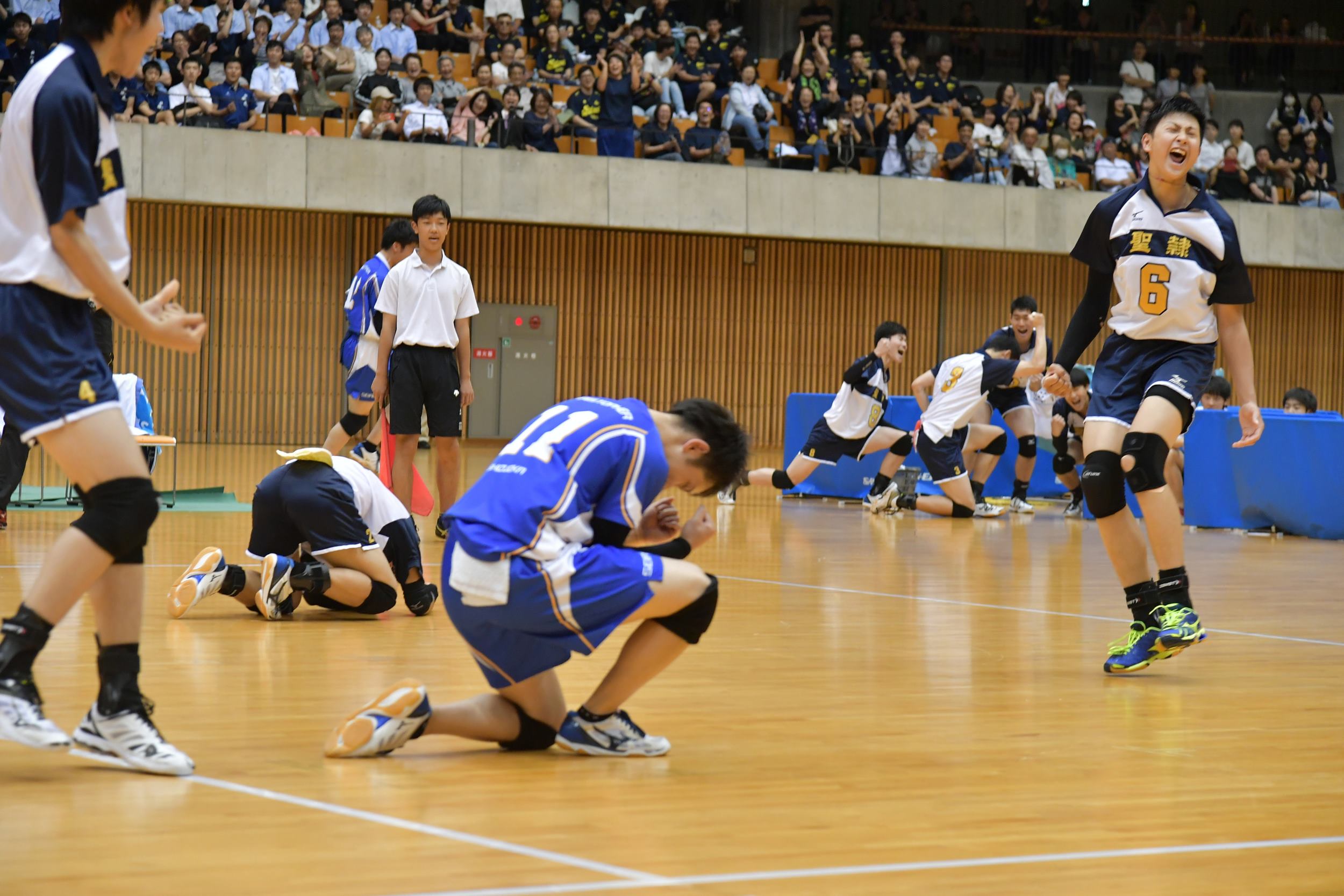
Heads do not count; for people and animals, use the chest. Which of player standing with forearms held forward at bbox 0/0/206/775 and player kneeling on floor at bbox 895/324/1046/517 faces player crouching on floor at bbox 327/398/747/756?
the player standing with forearms held forward

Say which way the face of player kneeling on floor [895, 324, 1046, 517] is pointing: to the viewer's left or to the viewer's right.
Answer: to the viewer's right

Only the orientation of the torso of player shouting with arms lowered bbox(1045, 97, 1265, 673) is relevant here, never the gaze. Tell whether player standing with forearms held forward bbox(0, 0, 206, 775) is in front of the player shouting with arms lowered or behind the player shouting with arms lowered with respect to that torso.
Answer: in front

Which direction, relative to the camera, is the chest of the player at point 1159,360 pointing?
toward the camera

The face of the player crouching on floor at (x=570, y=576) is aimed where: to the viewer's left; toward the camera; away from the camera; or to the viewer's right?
to the viewer's right

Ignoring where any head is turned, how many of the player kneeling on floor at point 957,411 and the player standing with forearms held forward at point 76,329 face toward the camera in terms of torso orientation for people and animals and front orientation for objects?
0

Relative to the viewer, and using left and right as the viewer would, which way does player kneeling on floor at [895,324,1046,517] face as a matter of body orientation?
facing away from the viewer and to the right of the viewer

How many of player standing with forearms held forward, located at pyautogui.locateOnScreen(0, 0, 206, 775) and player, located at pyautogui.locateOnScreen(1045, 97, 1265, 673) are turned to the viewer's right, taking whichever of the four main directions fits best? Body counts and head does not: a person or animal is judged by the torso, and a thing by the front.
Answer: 1

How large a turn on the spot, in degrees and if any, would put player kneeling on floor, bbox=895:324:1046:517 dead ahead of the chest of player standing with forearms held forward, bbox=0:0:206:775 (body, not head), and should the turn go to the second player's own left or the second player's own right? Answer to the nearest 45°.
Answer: approximately 45° to the second player's own left

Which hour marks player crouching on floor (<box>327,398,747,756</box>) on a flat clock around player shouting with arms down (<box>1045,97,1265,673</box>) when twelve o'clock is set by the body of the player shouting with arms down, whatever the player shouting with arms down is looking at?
The player crouching on floor is roughly at 1 o'clock from the player shouting with arms down.

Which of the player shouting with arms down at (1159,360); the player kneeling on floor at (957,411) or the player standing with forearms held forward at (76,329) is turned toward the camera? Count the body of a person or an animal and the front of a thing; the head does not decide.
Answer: the player shouting with arms down

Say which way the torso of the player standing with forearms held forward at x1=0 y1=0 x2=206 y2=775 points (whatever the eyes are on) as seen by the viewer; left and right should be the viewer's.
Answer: facing to the right of the viewer
